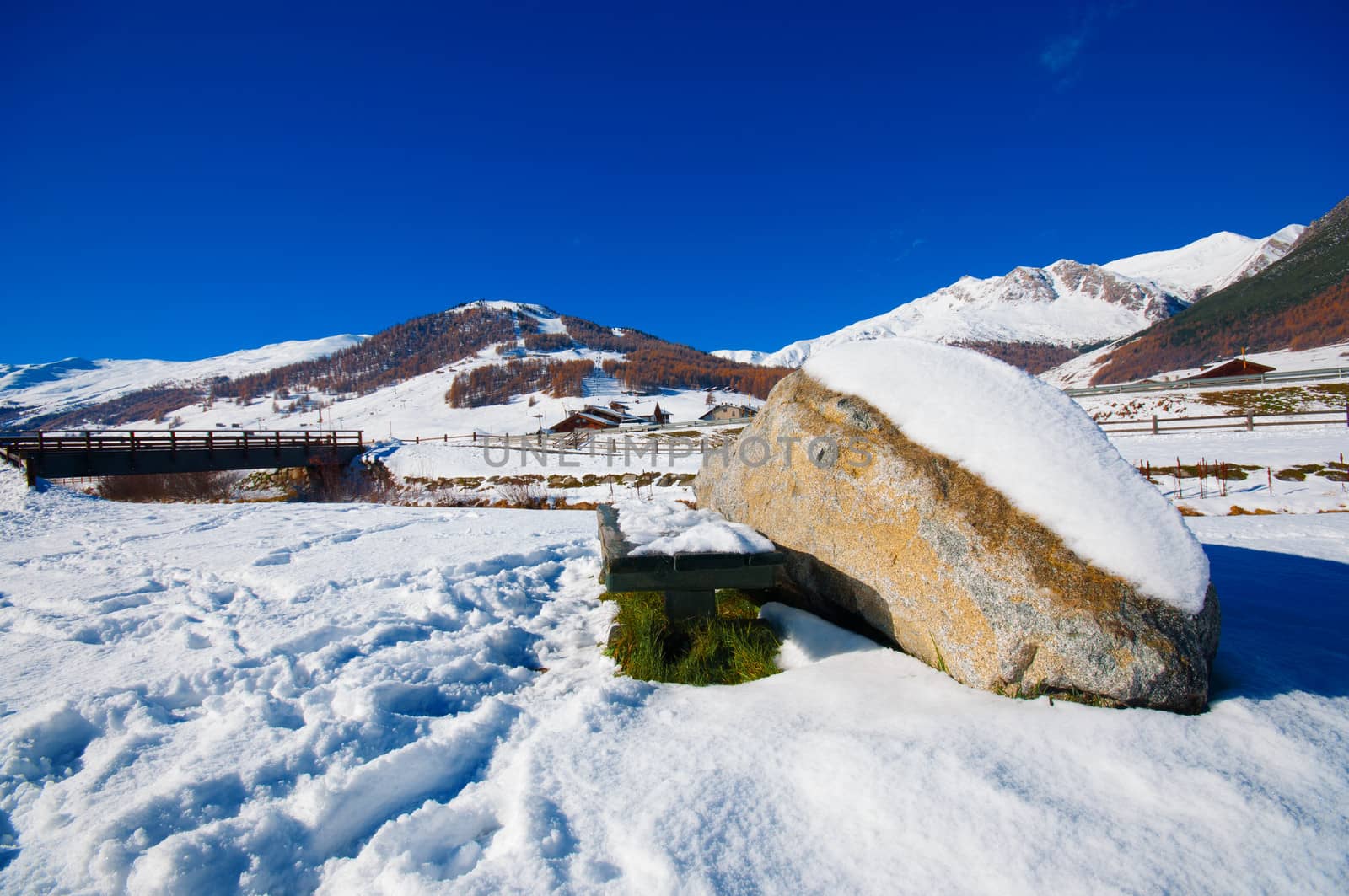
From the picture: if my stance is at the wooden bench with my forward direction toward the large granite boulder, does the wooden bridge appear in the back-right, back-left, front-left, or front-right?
back-left
